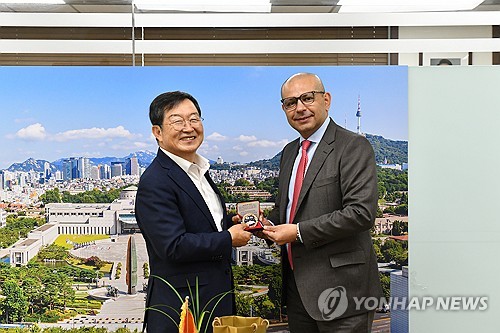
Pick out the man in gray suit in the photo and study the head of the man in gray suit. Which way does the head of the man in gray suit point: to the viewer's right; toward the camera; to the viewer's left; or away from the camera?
toward the camera

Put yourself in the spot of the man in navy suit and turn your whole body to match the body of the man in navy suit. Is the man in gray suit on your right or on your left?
on your left

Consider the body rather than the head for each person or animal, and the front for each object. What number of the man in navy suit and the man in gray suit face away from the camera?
0

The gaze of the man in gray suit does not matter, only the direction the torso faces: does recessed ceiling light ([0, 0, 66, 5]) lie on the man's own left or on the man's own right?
on the man's own right

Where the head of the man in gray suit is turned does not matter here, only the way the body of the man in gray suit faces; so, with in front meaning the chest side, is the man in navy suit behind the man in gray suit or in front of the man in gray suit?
in front

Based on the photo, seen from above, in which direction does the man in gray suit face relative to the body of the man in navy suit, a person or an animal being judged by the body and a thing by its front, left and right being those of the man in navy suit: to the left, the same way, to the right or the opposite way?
to the right

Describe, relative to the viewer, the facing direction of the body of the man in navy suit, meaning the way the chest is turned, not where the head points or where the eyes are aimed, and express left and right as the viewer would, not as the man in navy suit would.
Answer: facing the viewer and to the right of the viewer
